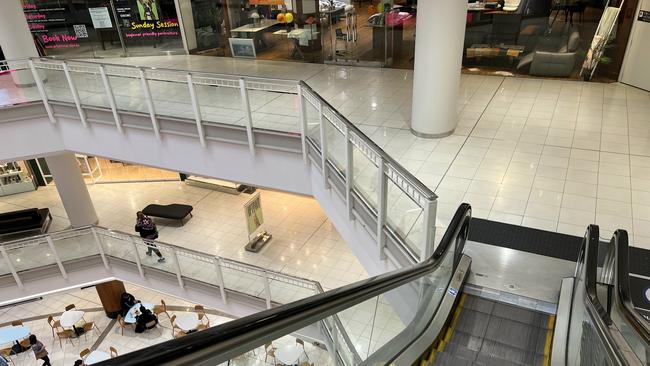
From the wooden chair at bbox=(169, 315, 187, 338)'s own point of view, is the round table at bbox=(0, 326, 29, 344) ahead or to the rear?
to the rear

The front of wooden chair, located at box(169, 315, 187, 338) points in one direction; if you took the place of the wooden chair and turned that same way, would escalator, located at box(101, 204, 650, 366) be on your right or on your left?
on your right

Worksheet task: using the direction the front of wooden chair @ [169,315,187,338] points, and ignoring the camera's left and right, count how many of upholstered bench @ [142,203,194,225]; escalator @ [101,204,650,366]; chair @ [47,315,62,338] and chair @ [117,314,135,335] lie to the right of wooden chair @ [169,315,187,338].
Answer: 1

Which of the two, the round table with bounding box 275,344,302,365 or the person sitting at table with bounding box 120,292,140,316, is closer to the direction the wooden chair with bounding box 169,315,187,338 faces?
the round table

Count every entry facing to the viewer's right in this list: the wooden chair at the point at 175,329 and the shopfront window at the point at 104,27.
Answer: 1

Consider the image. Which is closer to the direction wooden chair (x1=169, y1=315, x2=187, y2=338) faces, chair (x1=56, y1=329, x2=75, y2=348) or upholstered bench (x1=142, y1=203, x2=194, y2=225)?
the upholstered bench

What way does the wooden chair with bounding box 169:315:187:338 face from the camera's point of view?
to the viewer's right

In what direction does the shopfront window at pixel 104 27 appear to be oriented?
toward the camera

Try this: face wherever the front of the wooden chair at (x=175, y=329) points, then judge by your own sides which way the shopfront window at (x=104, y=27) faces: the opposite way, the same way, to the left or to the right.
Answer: to the right
